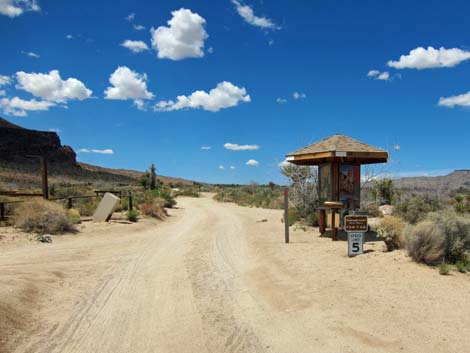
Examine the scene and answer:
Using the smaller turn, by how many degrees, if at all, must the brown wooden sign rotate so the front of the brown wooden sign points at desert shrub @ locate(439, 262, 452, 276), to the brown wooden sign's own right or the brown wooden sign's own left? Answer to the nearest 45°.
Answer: approximately 45° to the brown wooden sign's own left

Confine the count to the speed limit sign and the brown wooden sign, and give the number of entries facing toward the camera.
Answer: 2

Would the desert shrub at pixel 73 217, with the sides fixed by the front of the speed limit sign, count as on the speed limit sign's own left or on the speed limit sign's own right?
on the speed limit sign's own right

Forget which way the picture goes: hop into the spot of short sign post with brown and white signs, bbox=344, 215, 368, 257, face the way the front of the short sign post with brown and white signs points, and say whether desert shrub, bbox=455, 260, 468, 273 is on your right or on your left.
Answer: on your left

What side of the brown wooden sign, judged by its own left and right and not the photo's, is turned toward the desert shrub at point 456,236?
left

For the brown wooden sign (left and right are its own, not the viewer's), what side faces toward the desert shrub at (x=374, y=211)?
back

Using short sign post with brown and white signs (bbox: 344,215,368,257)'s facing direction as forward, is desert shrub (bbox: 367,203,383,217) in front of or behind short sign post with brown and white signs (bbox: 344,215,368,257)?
behind

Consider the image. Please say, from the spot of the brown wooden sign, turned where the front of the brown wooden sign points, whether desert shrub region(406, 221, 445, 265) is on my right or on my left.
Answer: on my left

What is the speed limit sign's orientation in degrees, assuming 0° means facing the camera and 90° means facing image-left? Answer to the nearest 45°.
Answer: approximately 0°

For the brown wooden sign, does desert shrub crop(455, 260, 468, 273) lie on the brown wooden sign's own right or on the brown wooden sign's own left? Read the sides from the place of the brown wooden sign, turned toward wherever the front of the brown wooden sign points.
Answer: on the brown wooden sign's own left
